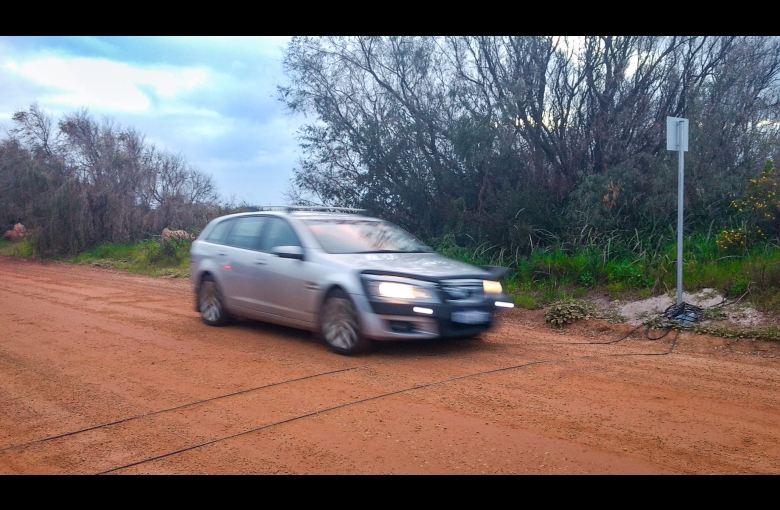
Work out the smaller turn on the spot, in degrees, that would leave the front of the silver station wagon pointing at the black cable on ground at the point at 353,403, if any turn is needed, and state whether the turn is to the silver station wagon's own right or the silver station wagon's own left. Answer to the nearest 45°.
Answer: approximately 45° to the silver station wagon's own right

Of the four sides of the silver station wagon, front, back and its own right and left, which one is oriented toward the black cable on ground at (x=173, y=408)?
right

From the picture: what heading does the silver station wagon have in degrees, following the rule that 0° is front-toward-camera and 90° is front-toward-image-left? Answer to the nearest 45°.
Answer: approximately 315°
